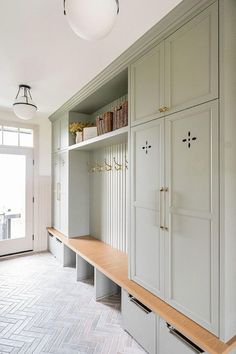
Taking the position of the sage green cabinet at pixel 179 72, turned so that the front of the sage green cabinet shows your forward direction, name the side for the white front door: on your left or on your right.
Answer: on your right

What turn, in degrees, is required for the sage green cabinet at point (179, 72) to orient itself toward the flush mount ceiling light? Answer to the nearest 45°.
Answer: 0° — it already faces it

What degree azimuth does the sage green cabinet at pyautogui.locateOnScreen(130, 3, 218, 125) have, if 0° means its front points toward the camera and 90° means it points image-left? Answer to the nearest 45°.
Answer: approximately 45°

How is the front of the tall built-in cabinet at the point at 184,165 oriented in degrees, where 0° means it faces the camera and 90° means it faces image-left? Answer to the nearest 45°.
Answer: approximately 45°

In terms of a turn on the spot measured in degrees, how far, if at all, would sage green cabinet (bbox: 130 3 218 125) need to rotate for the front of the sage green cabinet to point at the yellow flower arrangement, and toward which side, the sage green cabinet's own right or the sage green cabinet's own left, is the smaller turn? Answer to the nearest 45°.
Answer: approximately 90° to the sage green cabinet's own right
